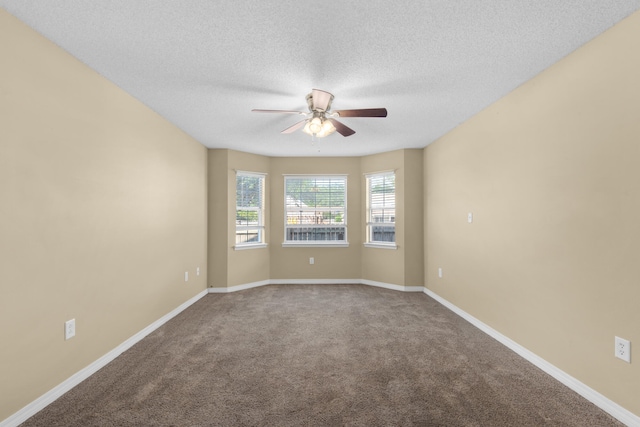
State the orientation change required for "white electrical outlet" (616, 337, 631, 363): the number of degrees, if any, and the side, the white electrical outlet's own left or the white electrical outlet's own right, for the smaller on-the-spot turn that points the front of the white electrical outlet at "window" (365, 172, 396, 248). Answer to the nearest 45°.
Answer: approximately 90° to the white electrical outlet's own right

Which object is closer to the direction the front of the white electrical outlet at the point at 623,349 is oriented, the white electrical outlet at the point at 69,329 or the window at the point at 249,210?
the white electrical outlet

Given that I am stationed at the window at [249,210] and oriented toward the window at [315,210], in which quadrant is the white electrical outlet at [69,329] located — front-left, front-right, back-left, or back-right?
back-right

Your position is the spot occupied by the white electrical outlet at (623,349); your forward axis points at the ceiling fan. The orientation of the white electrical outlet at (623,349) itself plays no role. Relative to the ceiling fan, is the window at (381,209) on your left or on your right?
right

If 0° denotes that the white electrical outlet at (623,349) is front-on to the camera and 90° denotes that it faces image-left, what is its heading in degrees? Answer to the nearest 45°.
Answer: approximately 45°

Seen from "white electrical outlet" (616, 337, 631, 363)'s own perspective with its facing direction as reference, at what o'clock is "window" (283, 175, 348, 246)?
The window is roughly at 2 o'clock from the white electrical outlet.

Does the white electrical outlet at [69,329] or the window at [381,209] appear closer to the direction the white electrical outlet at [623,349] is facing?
the white electrical outlet

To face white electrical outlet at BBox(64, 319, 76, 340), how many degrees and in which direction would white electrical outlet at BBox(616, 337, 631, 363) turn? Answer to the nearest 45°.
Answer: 0° — it already faces it

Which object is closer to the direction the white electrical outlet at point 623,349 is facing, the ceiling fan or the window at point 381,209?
the ceiling fan
